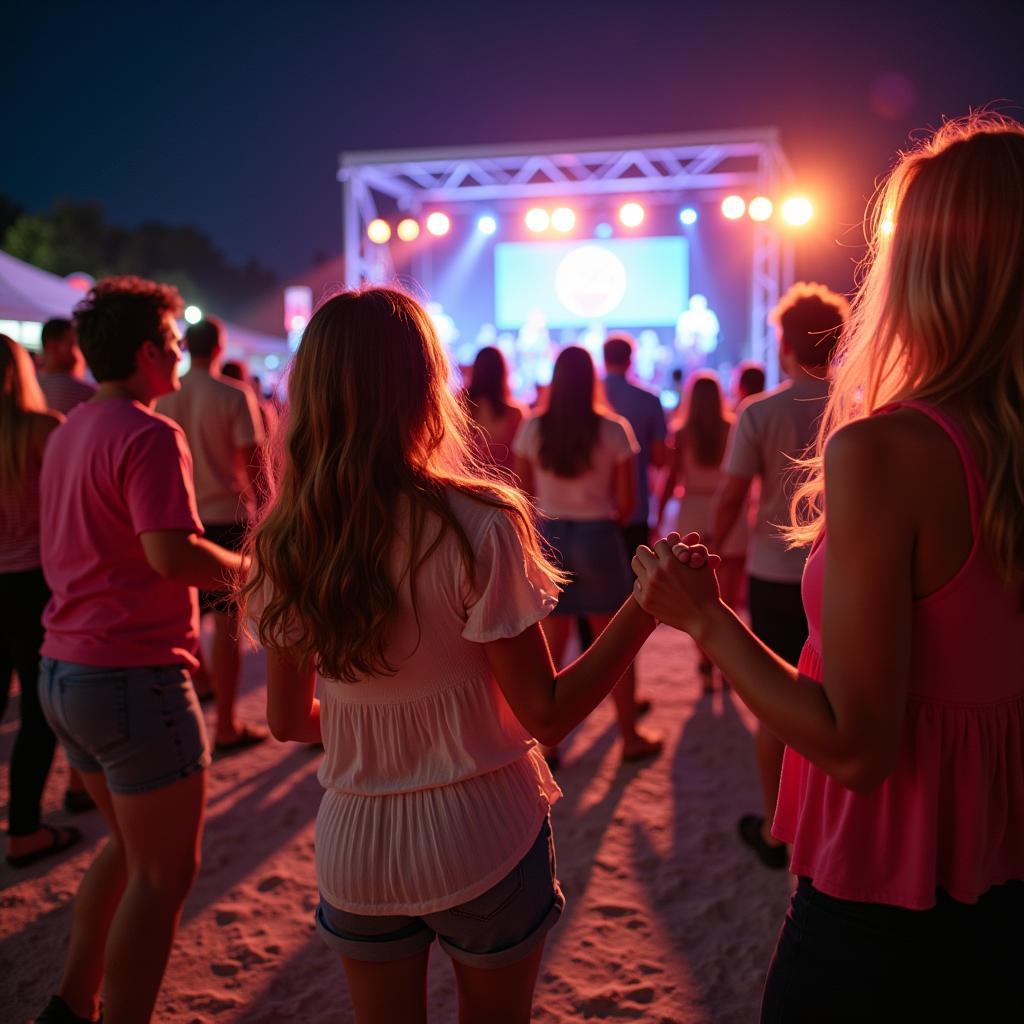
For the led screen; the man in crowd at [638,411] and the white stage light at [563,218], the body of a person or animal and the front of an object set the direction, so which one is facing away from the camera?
the man in crowd

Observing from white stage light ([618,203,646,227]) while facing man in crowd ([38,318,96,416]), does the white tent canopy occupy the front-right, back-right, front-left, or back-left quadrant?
front-right

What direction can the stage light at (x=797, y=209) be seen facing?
toward the camera

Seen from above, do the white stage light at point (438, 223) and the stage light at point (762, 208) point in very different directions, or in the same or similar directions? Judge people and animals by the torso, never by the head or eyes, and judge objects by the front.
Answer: same or similar directions

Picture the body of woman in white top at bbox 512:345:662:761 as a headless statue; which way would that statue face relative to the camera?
away from the camera

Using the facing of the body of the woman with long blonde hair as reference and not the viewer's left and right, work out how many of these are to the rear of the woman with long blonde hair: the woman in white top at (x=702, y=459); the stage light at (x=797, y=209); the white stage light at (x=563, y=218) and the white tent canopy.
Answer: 0

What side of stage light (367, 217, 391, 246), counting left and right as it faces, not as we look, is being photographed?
front

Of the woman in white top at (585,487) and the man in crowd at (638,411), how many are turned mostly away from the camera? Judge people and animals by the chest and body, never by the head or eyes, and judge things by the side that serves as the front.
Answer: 2

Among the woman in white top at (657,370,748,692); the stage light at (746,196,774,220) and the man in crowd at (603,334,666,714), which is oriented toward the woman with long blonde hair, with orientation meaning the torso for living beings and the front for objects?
the stage light

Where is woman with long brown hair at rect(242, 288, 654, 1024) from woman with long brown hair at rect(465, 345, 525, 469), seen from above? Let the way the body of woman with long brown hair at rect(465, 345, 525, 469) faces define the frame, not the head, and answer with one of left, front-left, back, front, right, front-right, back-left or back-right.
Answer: back

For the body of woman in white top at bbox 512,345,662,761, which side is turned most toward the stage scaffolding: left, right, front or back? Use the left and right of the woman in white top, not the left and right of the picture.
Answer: front

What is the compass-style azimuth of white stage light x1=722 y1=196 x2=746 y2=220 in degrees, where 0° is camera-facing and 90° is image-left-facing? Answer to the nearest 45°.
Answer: approximately 0°

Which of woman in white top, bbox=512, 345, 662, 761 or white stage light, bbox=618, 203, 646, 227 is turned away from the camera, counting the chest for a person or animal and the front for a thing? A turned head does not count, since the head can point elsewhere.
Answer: the woman in white top

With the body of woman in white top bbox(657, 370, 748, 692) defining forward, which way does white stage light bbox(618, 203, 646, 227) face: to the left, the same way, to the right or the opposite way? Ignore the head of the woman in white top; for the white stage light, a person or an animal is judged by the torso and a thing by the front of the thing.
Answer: the opposite way

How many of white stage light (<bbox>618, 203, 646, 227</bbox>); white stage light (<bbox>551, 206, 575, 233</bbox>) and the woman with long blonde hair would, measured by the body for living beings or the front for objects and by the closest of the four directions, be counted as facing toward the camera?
2

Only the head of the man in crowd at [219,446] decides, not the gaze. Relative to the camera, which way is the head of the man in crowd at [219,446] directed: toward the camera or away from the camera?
away from the camera

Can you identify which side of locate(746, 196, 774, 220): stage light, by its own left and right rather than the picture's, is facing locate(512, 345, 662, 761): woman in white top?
front

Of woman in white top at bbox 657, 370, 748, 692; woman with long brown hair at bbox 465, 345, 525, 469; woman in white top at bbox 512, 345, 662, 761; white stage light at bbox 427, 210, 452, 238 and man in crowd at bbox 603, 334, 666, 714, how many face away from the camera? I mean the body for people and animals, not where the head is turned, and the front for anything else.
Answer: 4

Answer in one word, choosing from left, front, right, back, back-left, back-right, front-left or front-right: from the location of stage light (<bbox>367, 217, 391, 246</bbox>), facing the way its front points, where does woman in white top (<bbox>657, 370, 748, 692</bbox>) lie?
front

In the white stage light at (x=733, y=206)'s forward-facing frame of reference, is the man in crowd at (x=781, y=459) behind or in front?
in front

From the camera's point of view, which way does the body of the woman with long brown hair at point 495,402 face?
away from the camera

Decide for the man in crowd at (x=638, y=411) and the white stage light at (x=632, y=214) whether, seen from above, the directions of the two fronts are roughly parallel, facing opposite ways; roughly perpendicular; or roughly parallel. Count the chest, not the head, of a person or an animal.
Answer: roughly parallel, facing opposite ways
